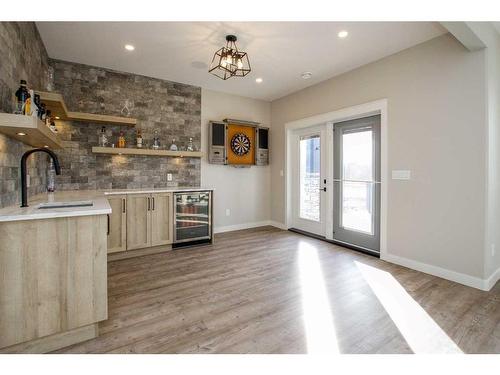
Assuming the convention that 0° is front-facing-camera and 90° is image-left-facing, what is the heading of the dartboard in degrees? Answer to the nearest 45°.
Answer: approximately 315°

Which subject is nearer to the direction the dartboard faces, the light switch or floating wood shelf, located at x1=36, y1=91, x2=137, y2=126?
the light switch

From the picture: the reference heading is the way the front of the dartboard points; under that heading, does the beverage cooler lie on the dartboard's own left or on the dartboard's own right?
on the dartboard's own right

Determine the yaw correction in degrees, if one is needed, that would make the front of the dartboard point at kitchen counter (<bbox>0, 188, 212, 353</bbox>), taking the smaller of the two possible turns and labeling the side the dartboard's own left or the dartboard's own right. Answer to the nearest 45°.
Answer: approximately 45° to the dartboard's own right

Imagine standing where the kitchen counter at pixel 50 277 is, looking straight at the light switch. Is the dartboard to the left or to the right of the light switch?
left

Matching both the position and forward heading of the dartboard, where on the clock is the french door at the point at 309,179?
The french door is roughly at 11 o'clock from the dartboard.

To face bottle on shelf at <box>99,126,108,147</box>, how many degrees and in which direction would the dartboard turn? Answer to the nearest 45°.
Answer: approximately 90° to its right

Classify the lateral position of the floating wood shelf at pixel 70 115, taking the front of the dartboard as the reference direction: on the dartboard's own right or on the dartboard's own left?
on the dartboard's own right

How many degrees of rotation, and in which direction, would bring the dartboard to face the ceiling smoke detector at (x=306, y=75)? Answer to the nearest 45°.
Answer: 0° — it already faces it
